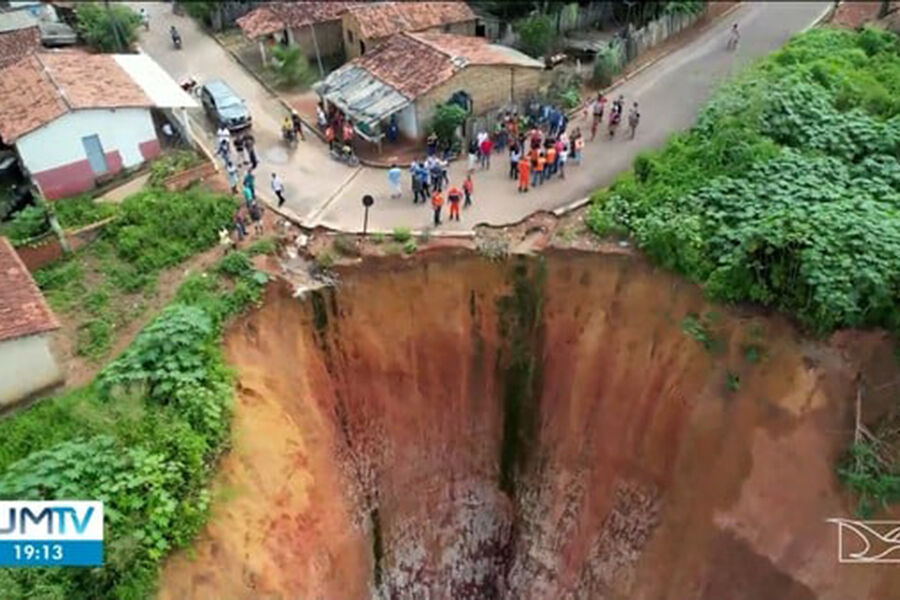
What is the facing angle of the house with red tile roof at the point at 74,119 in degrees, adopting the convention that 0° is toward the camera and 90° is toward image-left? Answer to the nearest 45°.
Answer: approximately 315°

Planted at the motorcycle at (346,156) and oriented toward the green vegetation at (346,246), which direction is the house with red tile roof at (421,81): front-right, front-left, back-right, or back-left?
back-left

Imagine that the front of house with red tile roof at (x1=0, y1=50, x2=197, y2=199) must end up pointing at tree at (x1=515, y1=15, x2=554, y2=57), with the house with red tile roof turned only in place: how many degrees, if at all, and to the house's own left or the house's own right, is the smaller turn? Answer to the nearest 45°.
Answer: approximately 45° to the house's own left

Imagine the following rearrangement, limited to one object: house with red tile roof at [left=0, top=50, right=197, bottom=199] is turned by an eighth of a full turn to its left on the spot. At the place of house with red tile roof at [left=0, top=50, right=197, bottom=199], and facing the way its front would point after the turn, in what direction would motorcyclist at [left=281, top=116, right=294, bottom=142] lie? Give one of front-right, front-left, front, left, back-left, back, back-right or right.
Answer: front

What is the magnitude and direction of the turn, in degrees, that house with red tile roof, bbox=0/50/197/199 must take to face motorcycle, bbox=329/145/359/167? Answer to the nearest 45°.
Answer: approximately 45° to its left

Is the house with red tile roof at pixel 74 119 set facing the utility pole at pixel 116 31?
no

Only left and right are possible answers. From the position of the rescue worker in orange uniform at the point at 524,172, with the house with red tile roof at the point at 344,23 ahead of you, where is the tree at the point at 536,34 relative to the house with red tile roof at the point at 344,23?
right

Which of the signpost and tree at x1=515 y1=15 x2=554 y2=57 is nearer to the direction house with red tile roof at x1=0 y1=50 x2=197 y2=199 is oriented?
the signpost

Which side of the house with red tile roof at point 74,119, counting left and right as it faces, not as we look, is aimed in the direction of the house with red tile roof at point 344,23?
left

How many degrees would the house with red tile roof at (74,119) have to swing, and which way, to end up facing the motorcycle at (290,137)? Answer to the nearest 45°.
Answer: approximately 45° to its left

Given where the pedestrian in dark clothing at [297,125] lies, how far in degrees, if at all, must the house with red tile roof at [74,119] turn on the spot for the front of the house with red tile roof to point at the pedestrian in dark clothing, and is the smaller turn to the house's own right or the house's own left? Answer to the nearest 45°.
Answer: approximately 45° to the house's own left
